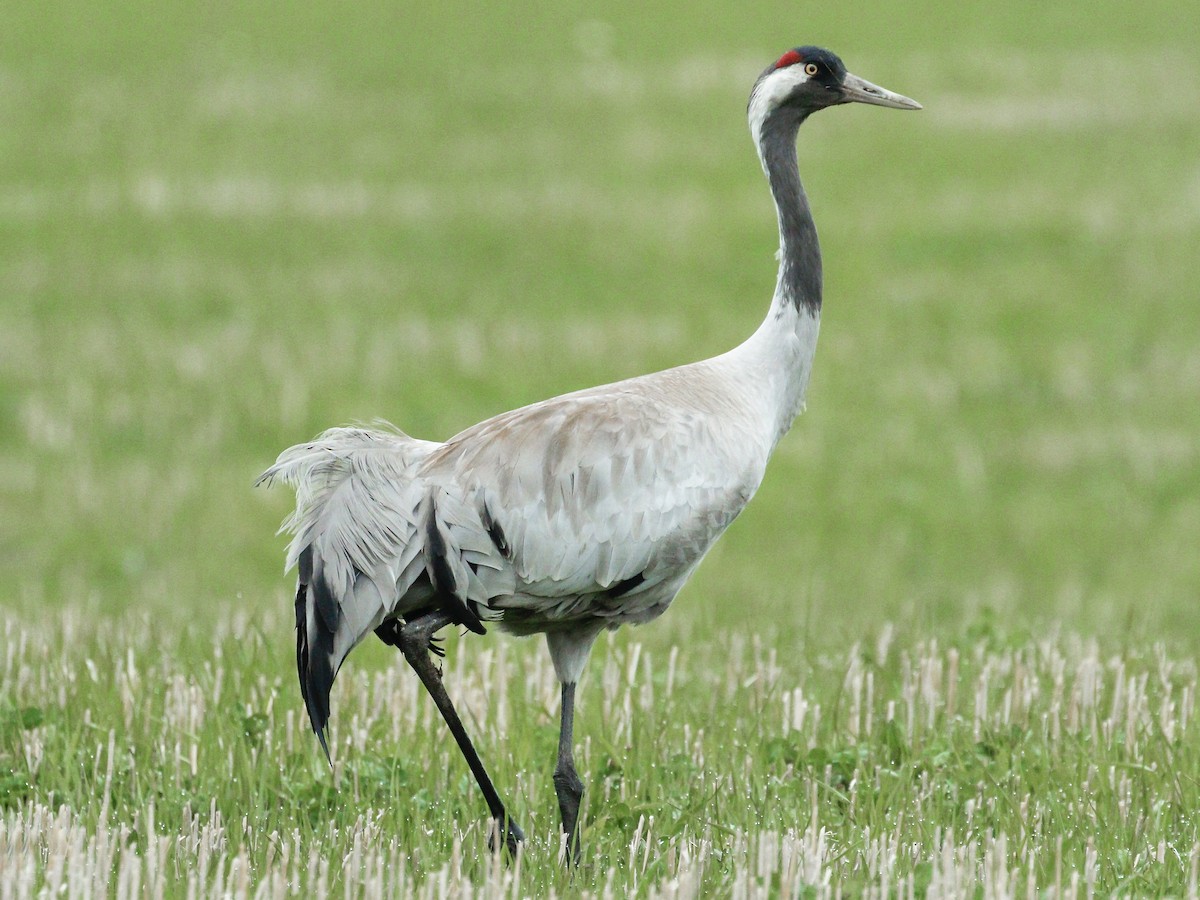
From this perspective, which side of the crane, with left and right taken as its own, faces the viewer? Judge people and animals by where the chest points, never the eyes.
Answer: right
